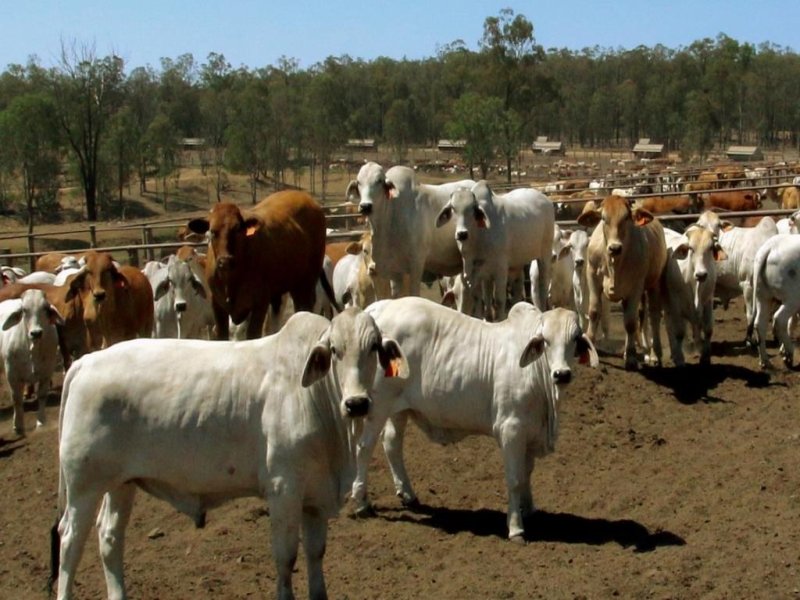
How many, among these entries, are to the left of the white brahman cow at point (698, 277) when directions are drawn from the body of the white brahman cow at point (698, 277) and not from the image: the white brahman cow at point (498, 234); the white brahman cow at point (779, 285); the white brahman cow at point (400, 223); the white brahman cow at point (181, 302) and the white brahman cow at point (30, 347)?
1

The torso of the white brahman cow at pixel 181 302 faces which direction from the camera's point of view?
toward the camera

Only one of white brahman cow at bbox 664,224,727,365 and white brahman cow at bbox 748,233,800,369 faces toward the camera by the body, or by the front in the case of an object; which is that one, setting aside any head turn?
white brahman cow at bbox 664,224,727,365

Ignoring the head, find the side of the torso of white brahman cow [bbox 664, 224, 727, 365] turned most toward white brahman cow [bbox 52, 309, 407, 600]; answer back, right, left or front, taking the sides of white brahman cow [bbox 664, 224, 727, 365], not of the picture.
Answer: front

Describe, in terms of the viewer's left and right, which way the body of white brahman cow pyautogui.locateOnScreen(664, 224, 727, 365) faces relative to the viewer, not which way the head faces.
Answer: facing the viewer

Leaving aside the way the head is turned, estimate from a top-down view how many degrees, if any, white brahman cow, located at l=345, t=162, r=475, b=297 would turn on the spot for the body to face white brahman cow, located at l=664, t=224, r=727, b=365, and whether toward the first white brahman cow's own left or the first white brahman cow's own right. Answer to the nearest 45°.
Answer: approximately 135° to the first white brahman cow's own left

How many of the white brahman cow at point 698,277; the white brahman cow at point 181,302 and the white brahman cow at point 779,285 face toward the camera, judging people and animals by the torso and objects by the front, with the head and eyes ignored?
2

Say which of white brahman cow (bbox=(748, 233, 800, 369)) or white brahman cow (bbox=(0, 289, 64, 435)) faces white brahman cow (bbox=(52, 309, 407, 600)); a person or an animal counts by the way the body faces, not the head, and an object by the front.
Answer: white brahman cow (bbox=(0, 289, 64, 435))

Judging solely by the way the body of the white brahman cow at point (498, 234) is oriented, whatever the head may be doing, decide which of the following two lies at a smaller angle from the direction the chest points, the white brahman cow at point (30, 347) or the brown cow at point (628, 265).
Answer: the white brahman cow

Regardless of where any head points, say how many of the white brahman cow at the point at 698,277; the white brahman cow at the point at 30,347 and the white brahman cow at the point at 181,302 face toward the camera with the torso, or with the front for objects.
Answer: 3

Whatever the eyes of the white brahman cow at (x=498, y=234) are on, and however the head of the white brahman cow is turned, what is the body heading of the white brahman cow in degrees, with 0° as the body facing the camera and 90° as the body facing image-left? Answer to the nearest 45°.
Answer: approximately 45°

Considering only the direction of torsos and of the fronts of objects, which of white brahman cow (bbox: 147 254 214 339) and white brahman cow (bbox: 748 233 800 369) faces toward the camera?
white brahman cow (bbox: 147 254 214 339)

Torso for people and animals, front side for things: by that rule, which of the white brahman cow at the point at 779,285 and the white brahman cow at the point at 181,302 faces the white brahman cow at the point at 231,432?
the white brahman cow at the point at 181,302

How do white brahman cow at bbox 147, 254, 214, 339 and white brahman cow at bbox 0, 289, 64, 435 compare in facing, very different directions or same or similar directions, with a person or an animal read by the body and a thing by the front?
same or similar directions
